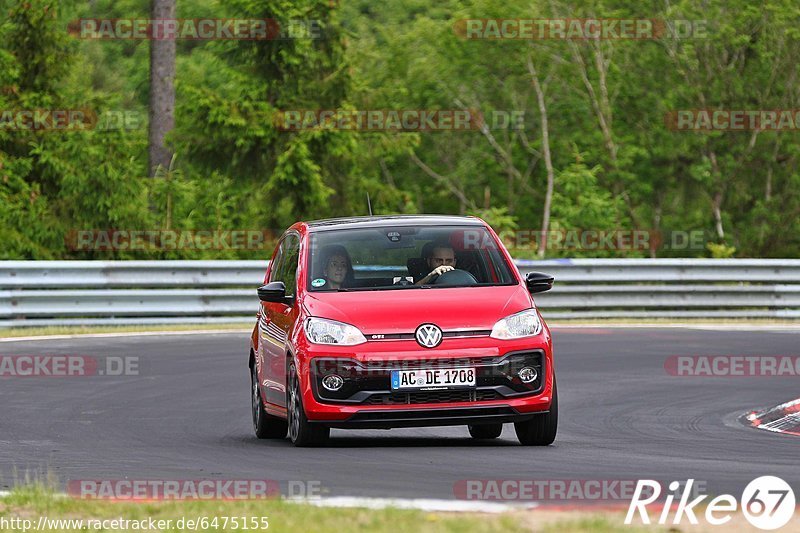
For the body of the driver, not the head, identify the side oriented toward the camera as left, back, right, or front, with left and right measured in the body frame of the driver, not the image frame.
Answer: front

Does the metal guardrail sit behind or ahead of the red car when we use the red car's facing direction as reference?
behind

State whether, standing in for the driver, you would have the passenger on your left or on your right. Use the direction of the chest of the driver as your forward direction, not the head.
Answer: on your right

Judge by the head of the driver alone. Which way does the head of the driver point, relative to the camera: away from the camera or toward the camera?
toward the camera

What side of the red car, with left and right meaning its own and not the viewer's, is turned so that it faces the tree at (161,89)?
back

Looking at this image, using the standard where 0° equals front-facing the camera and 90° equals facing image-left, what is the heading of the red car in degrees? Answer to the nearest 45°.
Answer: approximately 0°

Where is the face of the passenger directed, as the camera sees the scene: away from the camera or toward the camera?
toward the camera

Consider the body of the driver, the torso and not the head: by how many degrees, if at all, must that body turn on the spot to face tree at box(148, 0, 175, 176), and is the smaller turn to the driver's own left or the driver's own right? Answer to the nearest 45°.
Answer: approximately 180°

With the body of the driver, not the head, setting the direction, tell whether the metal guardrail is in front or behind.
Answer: behind
